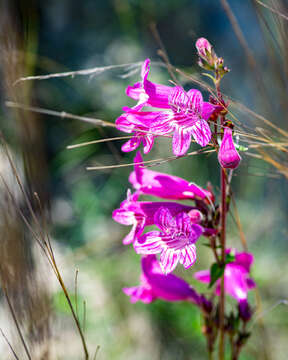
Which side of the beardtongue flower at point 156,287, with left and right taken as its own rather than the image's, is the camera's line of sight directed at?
left

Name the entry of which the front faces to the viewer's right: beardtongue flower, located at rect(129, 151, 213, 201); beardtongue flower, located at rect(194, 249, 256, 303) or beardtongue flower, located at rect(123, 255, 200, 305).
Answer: beardtongue flower, located at rect(194, 249, 256, 303)

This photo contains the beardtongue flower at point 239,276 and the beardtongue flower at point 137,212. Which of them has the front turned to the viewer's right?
the beardtongue flower at point 239,276

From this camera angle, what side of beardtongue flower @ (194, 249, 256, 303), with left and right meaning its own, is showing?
right

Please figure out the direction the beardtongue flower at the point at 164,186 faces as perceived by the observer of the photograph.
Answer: facing to the left of the viewer

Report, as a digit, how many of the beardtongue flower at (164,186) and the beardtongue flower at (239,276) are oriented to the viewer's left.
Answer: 1
